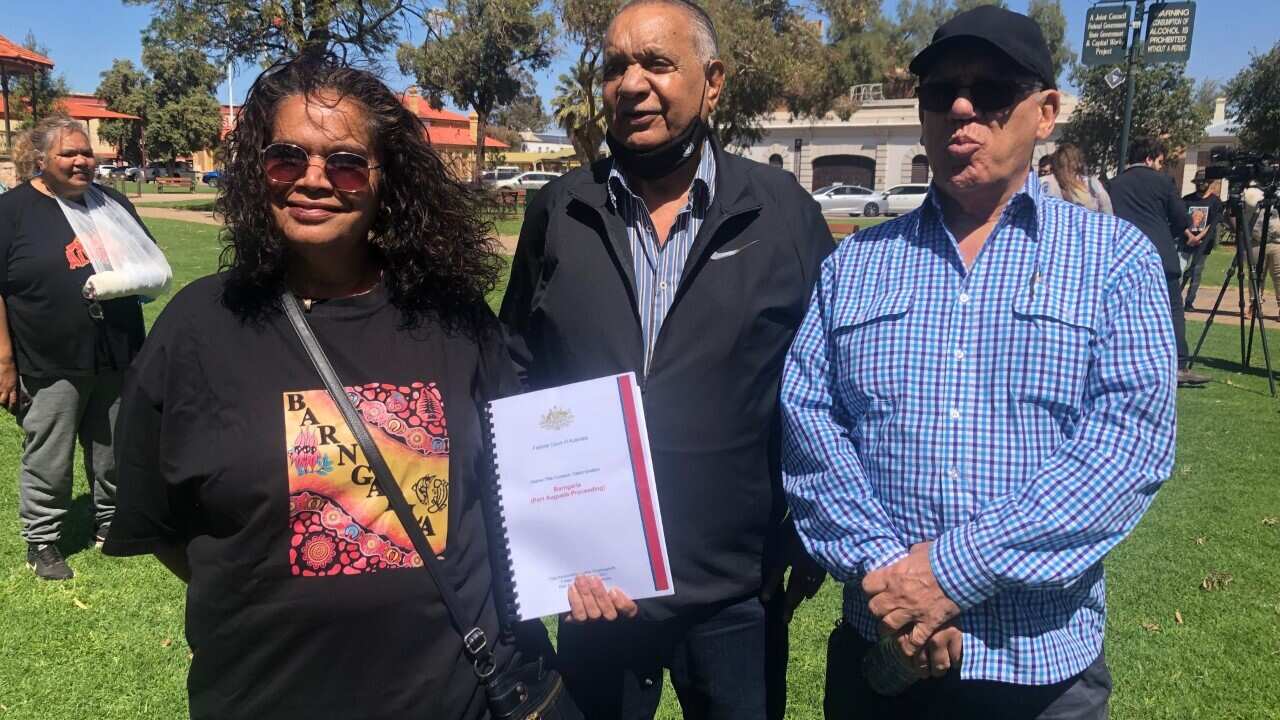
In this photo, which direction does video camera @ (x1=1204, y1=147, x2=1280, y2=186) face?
to the viewer's left

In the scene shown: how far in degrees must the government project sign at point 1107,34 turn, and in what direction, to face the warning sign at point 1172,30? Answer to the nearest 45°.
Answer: approximately 90° to its left

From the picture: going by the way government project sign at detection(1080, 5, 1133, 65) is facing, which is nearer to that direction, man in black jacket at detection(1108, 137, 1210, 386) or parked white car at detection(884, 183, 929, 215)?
the man in black jacket

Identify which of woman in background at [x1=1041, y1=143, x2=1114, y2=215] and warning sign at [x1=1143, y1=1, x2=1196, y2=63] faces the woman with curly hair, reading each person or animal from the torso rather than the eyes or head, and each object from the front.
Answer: the warning sign

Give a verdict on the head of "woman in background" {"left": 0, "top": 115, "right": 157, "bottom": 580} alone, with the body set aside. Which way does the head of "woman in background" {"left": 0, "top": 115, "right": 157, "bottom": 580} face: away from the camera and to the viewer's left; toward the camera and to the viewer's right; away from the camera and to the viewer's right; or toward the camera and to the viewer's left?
toward the camera and to the viewer's right

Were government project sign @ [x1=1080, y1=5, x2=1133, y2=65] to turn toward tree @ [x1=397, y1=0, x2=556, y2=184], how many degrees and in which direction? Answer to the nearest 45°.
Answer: approximately 135° to its right

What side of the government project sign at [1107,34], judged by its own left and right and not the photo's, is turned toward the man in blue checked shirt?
front

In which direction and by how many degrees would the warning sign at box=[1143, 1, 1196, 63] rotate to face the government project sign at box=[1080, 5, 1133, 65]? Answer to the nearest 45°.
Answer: approximately 90° to its right

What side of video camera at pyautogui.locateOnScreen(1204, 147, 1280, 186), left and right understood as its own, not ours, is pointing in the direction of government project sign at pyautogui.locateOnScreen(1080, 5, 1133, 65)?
right

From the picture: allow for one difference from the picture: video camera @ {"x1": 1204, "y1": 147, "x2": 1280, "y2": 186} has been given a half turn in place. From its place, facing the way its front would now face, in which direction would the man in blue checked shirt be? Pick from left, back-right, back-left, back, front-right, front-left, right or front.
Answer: right
